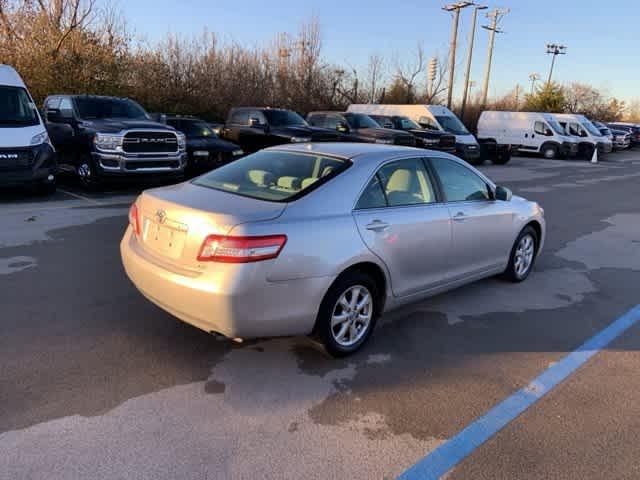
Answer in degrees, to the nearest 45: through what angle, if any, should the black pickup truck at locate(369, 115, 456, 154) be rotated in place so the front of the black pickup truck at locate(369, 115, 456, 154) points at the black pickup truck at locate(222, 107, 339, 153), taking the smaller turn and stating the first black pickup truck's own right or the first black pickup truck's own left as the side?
approximately 90° to the first black pickup truck's own right

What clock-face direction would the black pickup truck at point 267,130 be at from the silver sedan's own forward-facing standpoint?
The black pickup truck is roughly at 10 o'clock from the silver sedan.

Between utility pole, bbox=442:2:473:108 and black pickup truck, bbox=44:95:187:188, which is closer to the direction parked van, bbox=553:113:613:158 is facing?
the black pickup truck

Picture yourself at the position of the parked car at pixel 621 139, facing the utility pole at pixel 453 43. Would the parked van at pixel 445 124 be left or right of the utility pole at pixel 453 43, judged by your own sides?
left

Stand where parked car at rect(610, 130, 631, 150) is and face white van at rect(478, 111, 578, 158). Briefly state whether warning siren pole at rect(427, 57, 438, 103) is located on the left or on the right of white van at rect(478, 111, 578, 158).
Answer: right

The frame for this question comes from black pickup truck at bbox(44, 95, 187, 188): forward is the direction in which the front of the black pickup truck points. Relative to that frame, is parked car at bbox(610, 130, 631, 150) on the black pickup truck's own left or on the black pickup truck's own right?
on the black pickup truck's own left

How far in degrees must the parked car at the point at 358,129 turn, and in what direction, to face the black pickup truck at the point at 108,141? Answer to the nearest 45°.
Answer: approximately 90° to its right

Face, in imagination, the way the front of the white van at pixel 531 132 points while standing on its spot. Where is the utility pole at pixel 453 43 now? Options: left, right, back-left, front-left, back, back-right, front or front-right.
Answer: back

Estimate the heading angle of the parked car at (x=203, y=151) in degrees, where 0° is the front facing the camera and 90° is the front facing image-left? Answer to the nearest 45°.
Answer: approximately 315°

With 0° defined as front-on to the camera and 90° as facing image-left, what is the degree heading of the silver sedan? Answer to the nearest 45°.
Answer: approximately 225°

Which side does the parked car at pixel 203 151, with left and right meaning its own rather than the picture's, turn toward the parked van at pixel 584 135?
left

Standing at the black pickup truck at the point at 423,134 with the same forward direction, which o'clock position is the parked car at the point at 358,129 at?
The parked car is roughly at 3 o'clock from the black pickup truck.

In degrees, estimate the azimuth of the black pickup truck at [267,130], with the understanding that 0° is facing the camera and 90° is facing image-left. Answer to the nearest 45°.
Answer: approximately 315°
